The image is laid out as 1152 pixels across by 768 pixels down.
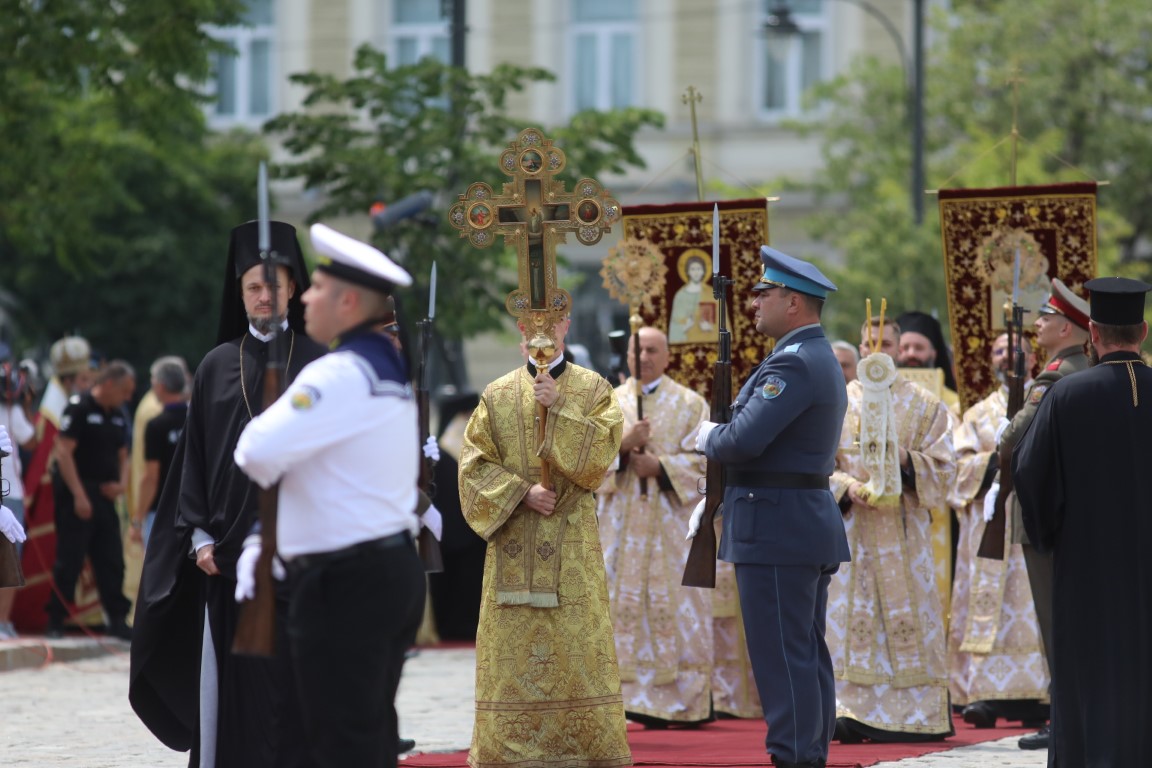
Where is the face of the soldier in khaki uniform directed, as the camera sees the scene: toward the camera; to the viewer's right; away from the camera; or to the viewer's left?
to the viewer's left

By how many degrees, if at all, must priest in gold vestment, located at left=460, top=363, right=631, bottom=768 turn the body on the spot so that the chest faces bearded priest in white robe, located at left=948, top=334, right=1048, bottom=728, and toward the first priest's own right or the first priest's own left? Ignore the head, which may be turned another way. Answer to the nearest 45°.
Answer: approximately 135° to the first priest's own left

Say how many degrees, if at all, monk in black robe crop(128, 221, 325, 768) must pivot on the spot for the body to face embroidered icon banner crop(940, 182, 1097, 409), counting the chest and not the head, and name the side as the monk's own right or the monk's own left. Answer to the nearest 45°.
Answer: approximately 135° to the monk's own left

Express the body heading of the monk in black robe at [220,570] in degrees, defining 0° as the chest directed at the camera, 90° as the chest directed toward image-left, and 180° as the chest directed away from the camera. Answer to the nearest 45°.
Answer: approximately 0°

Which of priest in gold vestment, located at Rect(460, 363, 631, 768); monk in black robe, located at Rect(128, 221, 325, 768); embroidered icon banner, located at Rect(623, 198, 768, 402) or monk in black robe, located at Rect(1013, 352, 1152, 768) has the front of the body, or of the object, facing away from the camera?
monk in black robe, located at Rect(1013, 352, 1152, 768)

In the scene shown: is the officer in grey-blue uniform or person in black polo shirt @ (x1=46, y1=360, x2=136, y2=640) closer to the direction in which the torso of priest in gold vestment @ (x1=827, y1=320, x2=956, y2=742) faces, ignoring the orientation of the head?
the officer in grey-blue uniform

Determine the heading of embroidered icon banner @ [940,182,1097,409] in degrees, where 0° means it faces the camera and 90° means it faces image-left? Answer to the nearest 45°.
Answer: approximately 0°

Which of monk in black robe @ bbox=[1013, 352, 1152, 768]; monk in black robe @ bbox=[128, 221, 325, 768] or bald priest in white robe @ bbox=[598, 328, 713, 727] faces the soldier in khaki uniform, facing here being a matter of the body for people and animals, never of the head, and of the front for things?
monk in black robe @ bbox=[1013, 352, 1152, 768]

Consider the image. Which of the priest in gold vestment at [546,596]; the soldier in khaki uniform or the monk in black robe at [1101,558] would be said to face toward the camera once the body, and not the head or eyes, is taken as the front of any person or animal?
the priest in gold vestment

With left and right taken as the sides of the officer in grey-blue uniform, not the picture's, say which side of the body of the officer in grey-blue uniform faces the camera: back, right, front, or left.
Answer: left

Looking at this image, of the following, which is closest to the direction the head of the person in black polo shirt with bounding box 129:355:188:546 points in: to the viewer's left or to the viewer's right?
to the viewer's left

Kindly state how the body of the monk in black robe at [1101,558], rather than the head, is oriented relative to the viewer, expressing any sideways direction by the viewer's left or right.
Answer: facing away from the viewer
